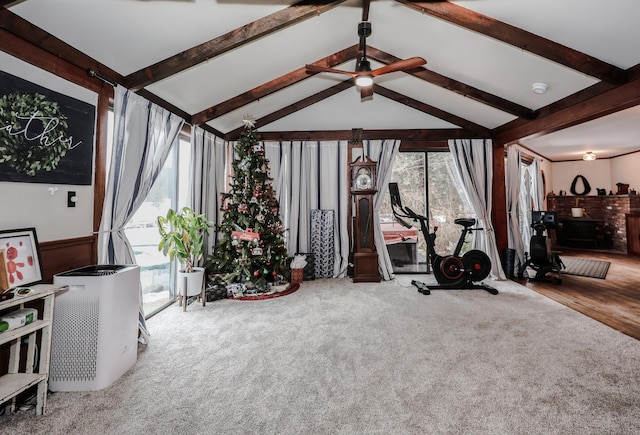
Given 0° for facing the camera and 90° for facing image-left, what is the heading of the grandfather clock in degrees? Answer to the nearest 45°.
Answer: approximately 0°

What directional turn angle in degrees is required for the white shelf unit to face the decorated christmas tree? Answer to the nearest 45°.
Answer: approximately 90° to its left

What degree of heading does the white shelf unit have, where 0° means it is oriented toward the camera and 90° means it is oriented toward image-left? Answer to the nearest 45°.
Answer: approximately 315°

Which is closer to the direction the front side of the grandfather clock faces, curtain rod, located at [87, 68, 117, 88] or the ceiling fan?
the ceiling fan

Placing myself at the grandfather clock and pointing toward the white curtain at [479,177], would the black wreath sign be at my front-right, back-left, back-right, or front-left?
back-right

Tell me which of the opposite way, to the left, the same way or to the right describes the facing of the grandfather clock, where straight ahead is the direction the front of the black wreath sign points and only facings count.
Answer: to the right
